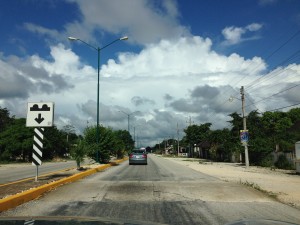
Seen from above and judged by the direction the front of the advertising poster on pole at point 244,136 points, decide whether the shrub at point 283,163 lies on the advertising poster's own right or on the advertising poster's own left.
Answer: on the advertising poster's own left

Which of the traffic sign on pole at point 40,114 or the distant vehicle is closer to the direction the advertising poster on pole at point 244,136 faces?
the traffic sign on pole

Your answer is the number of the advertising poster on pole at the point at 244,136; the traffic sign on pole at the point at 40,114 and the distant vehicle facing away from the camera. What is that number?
1

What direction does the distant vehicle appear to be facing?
away from the camera

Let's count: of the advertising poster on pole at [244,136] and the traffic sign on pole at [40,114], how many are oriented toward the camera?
2

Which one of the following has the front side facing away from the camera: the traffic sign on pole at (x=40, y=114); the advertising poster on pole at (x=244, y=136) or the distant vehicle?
the distant vehicle

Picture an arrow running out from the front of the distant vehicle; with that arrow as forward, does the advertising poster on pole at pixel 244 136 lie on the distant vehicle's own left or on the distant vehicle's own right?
on the distant vehicle's own right

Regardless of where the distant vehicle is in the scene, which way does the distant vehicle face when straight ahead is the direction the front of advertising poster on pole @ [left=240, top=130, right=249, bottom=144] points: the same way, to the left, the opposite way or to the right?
the opposite way

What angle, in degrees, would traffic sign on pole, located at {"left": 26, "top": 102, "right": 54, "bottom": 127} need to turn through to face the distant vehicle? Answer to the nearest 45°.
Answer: approximately 135° to its left

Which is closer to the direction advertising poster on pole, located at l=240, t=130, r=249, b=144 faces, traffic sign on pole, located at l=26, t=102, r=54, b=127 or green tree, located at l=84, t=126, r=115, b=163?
the traffic sign on pole

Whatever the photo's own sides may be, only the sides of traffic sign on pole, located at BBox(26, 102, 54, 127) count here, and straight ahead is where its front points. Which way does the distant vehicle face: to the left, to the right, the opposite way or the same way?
the opposite way

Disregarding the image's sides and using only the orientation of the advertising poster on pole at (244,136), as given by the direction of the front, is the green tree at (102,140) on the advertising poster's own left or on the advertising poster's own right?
on the advertising poster's own right
